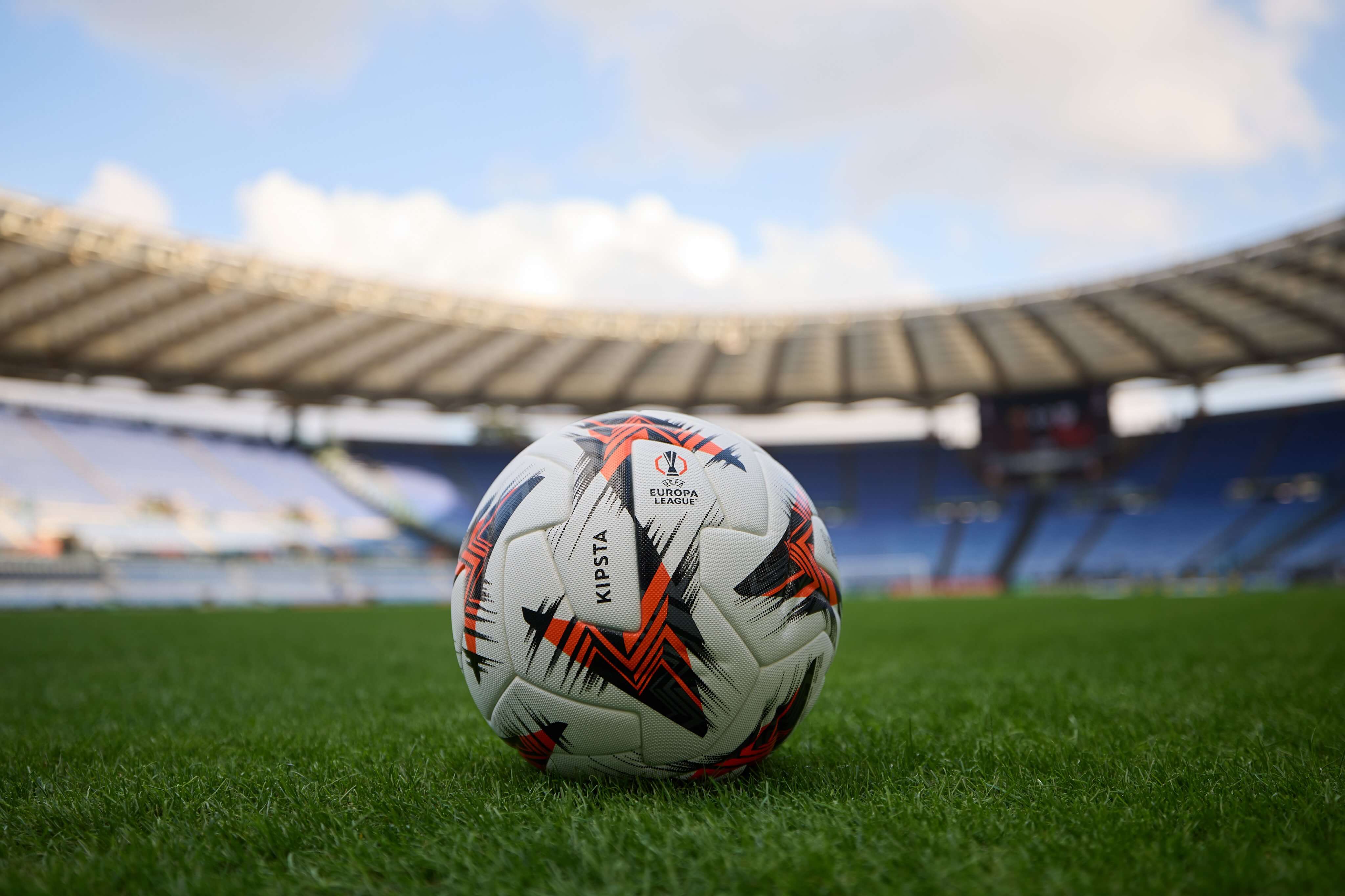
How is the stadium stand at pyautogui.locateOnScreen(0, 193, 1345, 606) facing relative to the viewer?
toward the camera

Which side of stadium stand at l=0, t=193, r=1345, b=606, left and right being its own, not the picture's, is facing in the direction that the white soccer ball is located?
front
